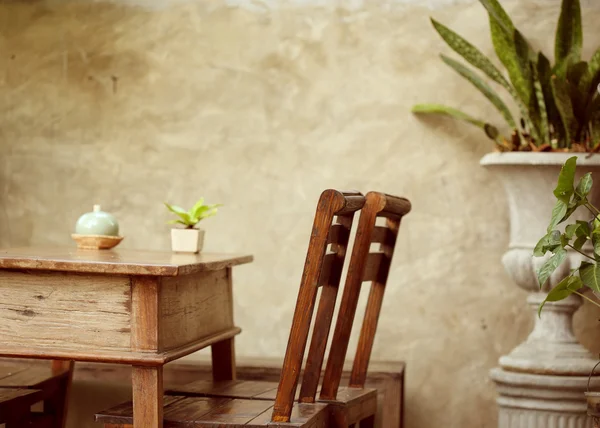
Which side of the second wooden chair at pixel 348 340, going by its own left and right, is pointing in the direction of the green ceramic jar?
front

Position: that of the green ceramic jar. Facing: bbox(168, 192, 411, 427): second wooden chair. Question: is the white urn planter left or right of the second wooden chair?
left

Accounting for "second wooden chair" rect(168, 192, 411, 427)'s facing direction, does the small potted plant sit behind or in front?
in front

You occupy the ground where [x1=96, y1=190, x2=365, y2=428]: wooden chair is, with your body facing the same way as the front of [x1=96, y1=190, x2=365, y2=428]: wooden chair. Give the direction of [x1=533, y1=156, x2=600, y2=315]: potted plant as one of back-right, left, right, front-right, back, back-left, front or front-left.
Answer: back

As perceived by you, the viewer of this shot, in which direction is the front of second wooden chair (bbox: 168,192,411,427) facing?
facing to the left of the viewer

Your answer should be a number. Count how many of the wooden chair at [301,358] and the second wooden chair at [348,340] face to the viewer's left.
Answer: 2

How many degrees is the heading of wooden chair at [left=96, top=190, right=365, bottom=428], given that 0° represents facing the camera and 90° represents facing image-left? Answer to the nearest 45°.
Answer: approximately 90°

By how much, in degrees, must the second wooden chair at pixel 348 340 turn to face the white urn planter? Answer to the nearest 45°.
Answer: approximately 135° to its right

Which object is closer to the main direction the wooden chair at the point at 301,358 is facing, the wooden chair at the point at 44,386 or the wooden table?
the wooden table
